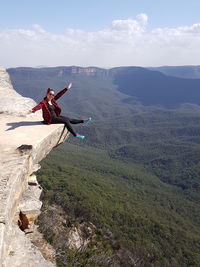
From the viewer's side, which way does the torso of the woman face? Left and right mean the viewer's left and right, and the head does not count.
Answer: facing the viewer and to the right of the viewer
